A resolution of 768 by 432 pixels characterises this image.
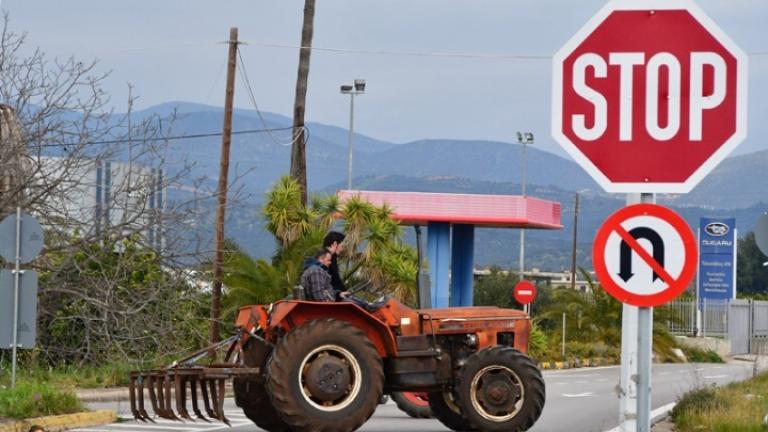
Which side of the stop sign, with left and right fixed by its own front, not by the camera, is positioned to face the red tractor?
back

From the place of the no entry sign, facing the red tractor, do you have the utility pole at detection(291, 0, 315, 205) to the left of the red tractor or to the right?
right

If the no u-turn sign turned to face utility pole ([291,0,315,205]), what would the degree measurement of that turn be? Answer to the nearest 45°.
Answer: approximately 180°

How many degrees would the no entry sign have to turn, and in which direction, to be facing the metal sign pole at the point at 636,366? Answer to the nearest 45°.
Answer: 0° — it already faces it

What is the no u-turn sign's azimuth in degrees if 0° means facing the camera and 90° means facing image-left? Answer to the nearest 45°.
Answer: approximately 0°

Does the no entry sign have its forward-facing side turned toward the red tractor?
yes
